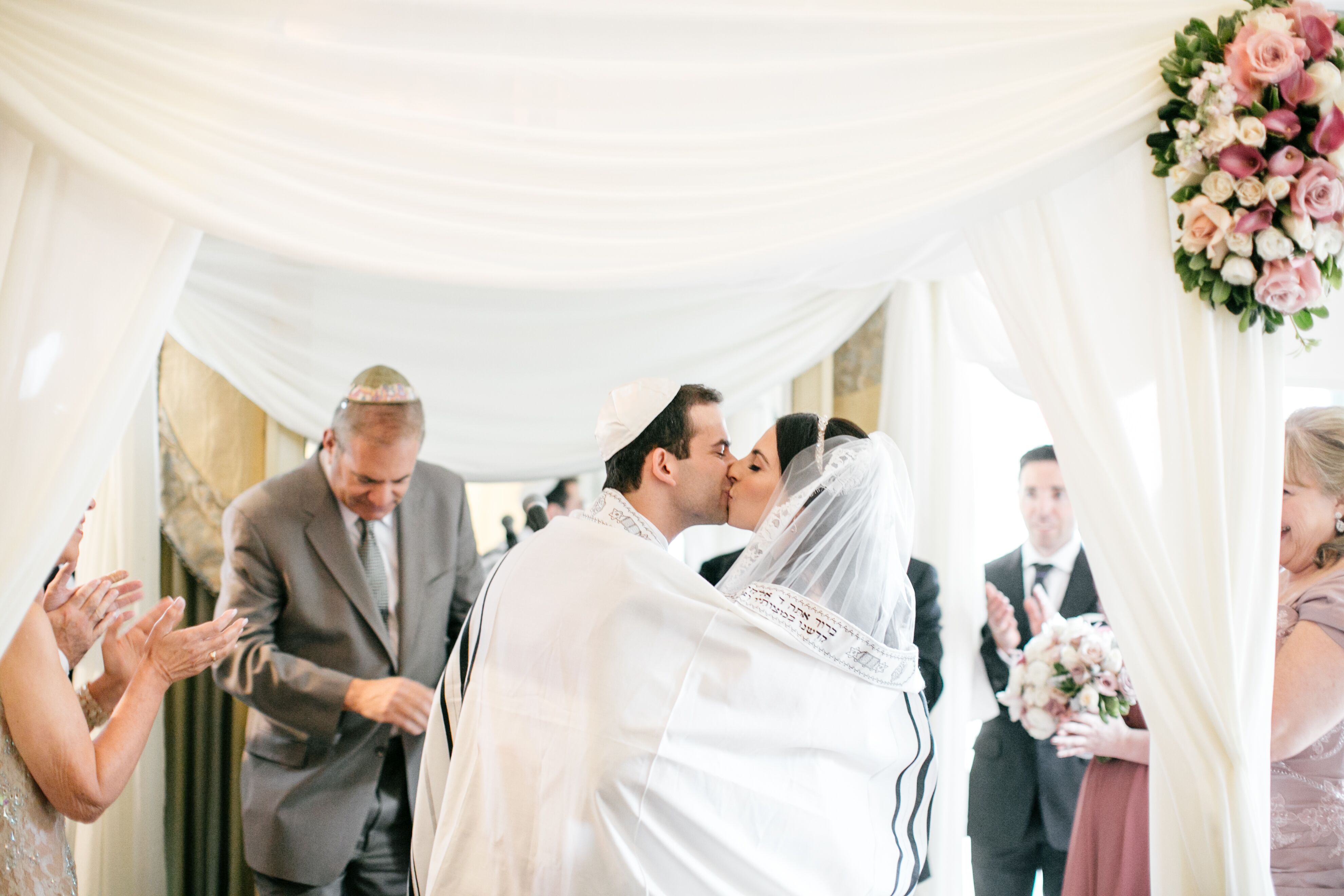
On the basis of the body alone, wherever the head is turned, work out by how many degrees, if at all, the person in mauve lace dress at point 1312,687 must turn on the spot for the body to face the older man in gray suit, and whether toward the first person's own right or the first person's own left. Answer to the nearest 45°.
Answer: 0° — they already face them

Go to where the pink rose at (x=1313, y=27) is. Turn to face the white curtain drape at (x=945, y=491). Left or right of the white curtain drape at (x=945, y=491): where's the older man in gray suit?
left

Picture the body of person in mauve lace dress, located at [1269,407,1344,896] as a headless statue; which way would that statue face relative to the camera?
to the viewer's left

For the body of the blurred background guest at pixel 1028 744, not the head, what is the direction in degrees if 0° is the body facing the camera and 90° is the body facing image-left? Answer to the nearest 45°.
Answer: approximately 0°

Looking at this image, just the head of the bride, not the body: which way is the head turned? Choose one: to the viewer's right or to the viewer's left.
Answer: to the viewer's left

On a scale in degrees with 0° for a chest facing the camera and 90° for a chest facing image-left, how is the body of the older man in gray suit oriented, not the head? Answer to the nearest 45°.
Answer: approximately 315°

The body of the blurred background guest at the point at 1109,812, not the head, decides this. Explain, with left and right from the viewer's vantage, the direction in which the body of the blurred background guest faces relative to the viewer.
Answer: facing to the left of the viewer

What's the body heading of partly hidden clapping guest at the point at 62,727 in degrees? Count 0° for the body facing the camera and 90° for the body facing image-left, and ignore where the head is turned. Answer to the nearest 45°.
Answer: approximately 270°
